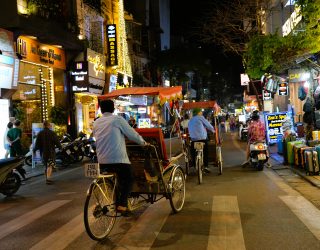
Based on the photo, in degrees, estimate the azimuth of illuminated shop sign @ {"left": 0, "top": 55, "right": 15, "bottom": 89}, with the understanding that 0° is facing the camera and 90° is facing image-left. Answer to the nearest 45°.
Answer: approximately 315°

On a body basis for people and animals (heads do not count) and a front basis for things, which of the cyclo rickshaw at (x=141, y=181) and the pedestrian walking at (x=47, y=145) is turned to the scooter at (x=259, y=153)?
the cyclo rickshaw

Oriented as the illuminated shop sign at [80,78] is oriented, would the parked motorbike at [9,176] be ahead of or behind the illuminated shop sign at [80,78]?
ahead

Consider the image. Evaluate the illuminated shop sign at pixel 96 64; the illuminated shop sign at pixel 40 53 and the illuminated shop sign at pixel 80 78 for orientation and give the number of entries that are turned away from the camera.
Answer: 0

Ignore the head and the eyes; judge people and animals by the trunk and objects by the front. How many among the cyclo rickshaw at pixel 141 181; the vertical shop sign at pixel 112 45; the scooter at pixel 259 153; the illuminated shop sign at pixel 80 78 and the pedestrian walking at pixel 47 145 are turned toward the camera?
2

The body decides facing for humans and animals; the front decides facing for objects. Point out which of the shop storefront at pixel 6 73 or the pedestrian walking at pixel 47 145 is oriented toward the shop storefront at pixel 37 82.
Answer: the pedestrian walking

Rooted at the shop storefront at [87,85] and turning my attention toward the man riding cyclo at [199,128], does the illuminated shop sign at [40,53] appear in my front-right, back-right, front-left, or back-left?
front-right

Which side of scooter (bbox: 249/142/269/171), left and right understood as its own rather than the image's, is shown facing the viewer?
back

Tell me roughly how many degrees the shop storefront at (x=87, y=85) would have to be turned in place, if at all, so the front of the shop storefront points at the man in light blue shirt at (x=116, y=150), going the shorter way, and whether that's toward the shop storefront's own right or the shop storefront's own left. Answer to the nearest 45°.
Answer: approximately 45° to the shop storefront's own right

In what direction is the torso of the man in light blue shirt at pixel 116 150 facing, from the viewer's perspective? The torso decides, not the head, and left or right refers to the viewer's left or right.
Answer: facing away from the viewer and to the right of the viewer

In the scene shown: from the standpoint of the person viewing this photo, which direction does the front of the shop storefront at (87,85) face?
facing the viewer and to the right of the viewer

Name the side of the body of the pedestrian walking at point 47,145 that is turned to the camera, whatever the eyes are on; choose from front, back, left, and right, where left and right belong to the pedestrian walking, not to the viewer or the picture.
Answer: back

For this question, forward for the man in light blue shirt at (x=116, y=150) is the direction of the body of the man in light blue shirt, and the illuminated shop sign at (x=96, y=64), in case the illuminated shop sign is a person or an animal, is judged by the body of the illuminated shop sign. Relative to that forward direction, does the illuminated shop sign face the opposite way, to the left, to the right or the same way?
to the right

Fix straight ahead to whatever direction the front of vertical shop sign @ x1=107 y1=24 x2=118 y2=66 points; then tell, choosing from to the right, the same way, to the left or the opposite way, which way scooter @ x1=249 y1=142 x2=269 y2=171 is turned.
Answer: the opposite way
